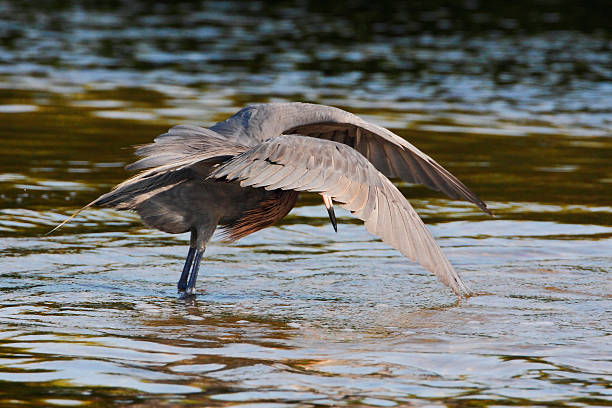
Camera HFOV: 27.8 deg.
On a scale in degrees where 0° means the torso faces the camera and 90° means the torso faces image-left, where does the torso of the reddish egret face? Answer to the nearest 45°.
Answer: approximately 270°
